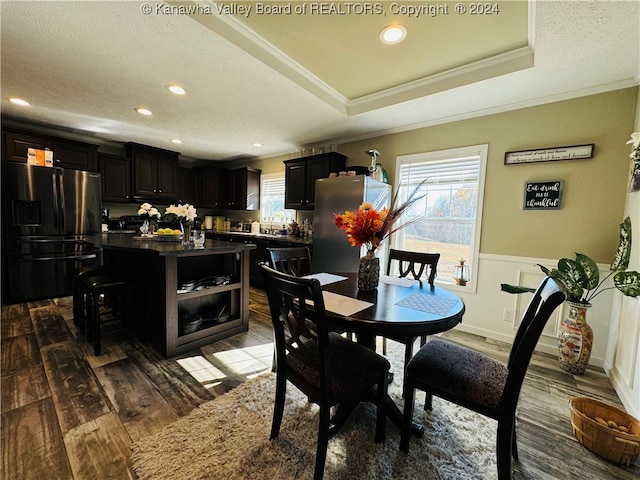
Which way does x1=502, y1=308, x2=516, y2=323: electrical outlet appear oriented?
toward the camera

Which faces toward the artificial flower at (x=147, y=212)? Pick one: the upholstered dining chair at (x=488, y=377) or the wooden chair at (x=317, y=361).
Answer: the upholstered dining chair

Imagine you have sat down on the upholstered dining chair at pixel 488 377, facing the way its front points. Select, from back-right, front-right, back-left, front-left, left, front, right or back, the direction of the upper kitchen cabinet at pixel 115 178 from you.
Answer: front

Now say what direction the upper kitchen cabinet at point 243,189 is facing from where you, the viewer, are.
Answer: facing the viewer and to the left of the viewer

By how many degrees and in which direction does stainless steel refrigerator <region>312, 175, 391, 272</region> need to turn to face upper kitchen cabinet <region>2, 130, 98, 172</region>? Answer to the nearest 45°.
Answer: approximately 45° to its right

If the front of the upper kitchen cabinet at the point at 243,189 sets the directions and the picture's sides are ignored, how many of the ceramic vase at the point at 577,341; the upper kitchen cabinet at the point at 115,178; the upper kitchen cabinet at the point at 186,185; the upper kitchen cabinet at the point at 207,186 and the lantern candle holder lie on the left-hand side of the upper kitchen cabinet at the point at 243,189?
2

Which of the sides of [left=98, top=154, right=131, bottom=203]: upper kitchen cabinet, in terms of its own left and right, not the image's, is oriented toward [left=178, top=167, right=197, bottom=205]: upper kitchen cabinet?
left

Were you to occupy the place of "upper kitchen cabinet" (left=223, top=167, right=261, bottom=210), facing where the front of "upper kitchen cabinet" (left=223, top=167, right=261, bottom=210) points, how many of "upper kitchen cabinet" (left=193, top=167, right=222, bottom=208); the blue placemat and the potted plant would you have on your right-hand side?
1

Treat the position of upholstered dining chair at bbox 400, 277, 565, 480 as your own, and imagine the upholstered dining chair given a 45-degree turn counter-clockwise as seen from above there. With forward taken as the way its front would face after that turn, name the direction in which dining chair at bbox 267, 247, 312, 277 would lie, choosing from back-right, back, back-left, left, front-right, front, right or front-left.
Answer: front-right

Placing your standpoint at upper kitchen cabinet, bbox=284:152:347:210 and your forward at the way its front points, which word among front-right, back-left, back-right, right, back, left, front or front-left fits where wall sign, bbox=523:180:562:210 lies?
left

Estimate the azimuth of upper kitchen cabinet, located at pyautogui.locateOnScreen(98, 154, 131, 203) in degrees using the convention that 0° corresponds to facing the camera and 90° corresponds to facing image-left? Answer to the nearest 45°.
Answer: approximately 315°

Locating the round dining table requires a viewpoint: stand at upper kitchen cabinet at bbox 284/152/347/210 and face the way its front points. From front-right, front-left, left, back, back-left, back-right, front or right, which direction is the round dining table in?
front-left

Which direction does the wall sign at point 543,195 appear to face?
toward the camera

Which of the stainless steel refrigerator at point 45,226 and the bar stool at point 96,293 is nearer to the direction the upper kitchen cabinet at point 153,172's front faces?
the bar stool

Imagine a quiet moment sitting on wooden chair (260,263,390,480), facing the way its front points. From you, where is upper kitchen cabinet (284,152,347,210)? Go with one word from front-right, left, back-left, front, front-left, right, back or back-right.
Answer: front-left
